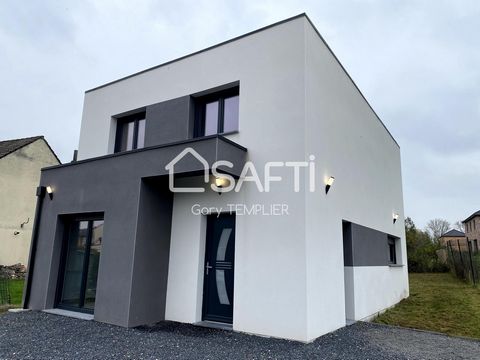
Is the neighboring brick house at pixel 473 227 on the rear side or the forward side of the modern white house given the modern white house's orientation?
on the rear side

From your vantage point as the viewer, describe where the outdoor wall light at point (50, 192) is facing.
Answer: facing the viewer and to the left of the viewer

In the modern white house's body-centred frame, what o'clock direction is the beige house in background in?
The beige house in background is roughly at 3 o'clock from the modern white house.

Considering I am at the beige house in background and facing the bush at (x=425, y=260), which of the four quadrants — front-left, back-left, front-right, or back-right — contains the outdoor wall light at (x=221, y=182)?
front-right

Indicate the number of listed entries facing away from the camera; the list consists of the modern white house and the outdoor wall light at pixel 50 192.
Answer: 0

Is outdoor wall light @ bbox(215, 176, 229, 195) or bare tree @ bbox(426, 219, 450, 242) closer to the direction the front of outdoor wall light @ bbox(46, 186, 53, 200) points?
the outdoor wall light

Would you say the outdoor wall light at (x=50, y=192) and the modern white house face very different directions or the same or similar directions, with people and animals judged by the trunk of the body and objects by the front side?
same or similar directions

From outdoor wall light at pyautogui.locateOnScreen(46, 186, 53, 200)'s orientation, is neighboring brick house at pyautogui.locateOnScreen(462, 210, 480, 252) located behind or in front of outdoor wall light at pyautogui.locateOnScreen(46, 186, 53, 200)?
behind

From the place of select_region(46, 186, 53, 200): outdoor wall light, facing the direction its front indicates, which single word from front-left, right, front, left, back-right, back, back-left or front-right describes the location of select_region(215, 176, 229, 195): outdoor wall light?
left

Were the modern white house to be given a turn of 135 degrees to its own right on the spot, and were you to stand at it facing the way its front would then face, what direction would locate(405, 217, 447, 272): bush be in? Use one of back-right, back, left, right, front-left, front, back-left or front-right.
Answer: front-right
